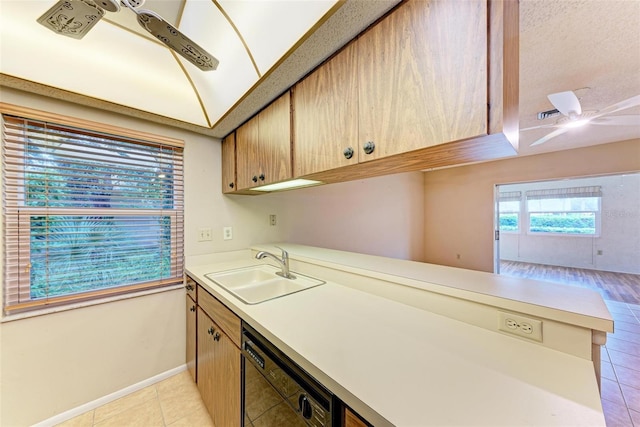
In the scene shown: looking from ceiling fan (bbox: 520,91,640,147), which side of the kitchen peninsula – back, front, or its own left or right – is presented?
back

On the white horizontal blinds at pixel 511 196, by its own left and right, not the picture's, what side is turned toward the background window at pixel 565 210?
left

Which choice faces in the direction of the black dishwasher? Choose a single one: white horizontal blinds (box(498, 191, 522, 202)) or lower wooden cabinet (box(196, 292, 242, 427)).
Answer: the white horizontal blinds

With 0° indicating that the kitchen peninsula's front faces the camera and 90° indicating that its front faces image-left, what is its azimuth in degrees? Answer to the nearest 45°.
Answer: approximately 45°

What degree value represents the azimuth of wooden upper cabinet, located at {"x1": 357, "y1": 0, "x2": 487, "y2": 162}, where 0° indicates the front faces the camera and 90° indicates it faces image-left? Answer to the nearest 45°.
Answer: approximately 45°

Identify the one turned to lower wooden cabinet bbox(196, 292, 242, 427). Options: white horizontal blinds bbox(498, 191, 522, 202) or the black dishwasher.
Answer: the white horizontal blinds
